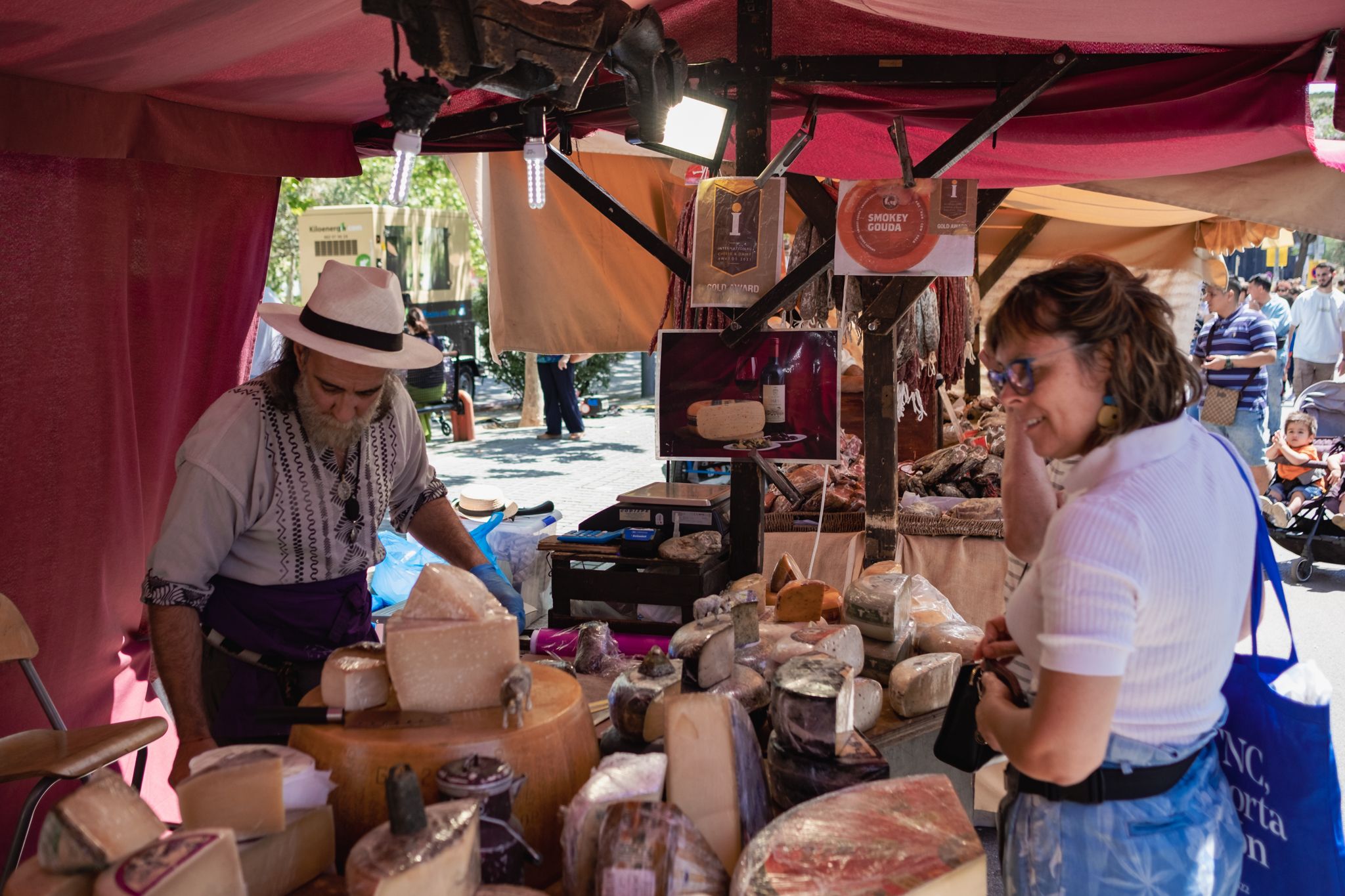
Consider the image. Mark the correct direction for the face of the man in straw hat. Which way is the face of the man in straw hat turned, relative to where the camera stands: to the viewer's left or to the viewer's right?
to the viewer's right

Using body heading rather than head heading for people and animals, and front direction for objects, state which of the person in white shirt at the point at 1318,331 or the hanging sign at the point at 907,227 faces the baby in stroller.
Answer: the person in white shirt

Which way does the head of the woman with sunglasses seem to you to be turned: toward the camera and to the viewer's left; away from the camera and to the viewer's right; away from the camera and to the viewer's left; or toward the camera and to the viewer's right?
toward the camera and to the viewer's left

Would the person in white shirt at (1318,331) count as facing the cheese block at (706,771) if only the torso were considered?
yes

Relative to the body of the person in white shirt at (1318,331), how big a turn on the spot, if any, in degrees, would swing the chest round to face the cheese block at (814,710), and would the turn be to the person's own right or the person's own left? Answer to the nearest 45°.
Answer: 0° — they already face it

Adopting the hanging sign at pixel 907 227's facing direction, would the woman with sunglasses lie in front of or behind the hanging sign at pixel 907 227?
in front

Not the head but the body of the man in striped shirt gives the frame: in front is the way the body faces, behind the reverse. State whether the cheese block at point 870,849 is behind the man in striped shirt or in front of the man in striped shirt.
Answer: in front

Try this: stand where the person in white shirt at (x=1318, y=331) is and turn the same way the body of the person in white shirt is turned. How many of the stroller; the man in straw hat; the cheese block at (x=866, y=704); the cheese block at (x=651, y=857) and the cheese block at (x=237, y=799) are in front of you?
5

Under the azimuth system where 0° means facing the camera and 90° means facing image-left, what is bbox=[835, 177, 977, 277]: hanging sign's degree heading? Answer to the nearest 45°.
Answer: approximately 0°

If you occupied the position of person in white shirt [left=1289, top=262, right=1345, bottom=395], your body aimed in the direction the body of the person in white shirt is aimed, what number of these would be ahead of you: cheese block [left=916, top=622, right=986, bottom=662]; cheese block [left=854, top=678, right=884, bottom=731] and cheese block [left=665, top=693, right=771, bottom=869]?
3

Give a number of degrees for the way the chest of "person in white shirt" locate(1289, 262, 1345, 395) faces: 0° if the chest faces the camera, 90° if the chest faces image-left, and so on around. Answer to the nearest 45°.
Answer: approximately 0°
